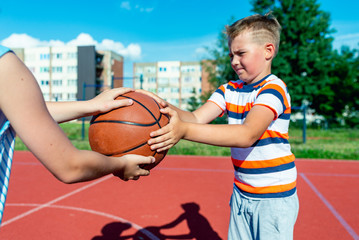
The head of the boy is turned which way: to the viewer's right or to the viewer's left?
to the viewer's left

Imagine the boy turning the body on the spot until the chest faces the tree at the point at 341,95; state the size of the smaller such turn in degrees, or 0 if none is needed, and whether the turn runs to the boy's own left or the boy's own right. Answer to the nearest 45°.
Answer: approximately 135° to the boy's own right

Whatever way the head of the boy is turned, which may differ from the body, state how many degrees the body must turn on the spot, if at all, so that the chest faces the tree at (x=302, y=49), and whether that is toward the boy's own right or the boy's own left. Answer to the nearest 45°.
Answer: approximately 135° to the boy's own right

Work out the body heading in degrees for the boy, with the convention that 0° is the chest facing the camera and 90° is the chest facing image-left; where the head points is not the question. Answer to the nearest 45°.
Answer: approximately 45°
